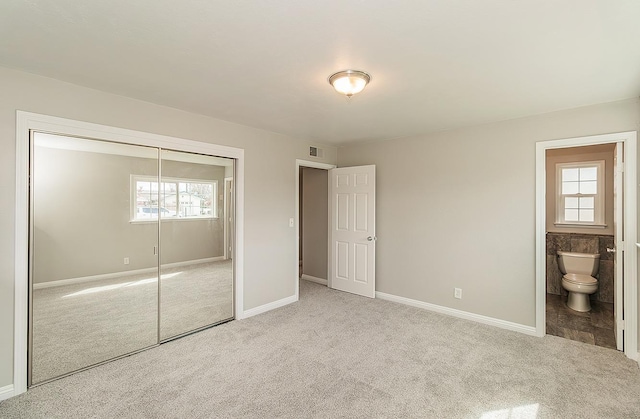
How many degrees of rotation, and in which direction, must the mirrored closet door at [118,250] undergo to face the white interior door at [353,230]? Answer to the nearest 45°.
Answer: approximately 45° to its left

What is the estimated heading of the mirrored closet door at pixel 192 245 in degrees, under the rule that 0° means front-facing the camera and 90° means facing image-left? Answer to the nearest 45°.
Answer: approximately 315°

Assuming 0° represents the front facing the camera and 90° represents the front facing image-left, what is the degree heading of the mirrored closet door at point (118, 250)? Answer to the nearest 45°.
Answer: approximately 315°

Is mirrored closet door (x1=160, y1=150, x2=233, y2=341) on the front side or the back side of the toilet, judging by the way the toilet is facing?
on the front side

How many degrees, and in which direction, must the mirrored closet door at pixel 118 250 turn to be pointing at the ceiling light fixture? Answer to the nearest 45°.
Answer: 0° — it already faces it

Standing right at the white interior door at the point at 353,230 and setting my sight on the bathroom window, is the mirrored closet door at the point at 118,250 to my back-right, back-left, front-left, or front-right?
back-right

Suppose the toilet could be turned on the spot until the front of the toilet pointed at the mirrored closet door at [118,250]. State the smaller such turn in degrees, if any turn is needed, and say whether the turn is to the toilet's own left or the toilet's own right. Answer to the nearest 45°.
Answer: approximately 45° to the toilet's own right

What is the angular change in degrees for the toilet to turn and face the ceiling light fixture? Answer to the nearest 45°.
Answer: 0° — it already faces it

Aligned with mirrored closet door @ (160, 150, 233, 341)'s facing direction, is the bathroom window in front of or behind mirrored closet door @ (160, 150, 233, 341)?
in front

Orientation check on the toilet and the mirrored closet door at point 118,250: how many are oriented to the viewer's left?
0
